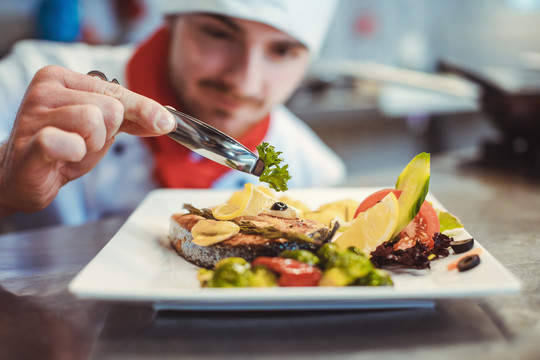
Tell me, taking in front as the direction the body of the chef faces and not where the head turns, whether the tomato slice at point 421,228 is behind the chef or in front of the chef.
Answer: in front

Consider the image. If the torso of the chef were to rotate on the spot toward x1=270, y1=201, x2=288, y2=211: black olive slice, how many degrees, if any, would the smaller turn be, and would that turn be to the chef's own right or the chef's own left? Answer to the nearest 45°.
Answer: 0° — they already face it

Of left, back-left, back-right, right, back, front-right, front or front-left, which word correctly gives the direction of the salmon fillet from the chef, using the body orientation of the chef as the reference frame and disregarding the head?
front

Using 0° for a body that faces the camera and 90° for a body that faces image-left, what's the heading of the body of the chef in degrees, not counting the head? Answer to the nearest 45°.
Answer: approximately 0°

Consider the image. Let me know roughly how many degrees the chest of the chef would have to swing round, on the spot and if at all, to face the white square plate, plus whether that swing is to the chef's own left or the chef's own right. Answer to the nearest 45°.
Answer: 0° — they already face it

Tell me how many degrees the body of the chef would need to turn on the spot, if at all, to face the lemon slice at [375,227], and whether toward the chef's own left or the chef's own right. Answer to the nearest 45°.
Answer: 0° — they already face it

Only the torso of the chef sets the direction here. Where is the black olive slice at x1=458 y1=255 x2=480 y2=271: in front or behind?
in front

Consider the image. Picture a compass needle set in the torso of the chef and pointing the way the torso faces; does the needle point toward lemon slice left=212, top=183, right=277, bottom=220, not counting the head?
yes

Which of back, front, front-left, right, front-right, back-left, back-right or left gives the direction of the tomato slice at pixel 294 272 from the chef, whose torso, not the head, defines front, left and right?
front
